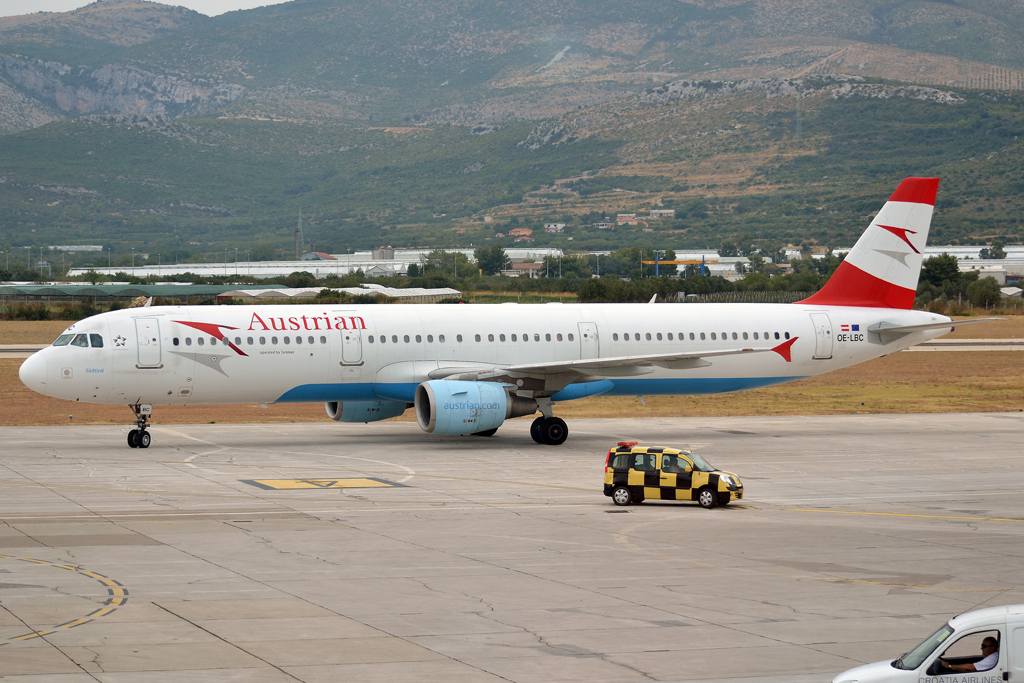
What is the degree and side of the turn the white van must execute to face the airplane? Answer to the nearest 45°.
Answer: approximately 45° to its right

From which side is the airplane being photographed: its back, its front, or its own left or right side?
left

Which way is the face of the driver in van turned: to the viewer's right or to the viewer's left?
to the viewer's left

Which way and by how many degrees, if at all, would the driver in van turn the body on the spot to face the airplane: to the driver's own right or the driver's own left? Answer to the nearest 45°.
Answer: approximately 45° to the driver's own right

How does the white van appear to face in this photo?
to the viewer's left

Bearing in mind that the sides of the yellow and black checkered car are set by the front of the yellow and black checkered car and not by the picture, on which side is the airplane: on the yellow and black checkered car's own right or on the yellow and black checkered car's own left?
on the yellow and black checkered car's own left

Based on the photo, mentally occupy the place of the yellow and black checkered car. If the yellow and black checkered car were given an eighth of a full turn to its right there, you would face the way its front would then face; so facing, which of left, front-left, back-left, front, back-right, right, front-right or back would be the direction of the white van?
front-right

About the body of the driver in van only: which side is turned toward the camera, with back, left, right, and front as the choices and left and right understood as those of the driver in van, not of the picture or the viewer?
left

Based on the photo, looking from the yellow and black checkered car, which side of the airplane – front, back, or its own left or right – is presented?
left

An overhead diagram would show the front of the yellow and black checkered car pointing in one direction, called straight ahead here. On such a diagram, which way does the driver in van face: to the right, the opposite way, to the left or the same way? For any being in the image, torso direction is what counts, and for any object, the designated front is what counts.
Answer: the opposite way

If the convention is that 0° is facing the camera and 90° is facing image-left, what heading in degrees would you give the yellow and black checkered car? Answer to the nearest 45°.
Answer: approximately 270°

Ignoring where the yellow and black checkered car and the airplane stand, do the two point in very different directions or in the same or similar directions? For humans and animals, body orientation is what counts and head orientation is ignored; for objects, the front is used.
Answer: very different directions
